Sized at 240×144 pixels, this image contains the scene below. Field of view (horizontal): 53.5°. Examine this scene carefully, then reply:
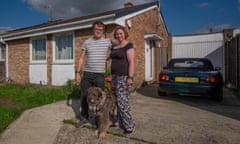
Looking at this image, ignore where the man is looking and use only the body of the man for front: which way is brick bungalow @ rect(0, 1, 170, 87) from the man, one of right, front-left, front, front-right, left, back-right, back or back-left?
back

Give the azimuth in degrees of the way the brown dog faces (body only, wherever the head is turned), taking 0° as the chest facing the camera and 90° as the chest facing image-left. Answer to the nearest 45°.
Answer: approximately 45°
